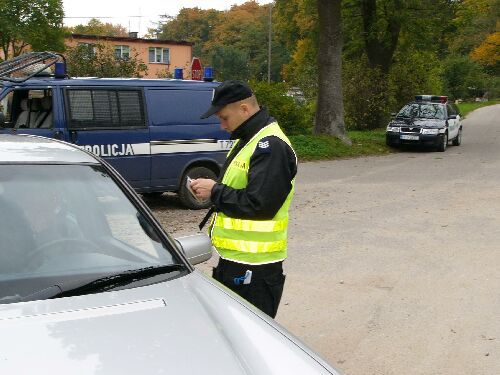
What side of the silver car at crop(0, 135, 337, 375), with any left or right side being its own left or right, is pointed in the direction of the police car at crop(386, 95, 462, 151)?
left

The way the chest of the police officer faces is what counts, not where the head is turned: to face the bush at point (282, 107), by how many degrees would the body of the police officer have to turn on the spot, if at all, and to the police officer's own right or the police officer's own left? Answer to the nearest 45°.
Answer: approximately 90° to the police officer's own right

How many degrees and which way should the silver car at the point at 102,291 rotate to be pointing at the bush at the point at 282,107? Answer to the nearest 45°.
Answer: approximately 135° to its left

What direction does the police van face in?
to the viewer's left

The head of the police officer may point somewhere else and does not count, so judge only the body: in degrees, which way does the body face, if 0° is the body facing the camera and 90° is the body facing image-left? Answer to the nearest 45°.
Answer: approximately 90°

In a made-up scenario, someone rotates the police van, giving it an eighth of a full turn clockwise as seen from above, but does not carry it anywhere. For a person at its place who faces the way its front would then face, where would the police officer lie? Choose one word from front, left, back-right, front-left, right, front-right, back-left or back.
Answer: back-left

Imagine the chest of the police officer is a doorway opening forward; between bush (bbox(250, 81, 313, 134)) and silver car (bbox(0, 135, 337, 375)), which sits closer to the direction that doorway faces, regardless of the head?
the silver car

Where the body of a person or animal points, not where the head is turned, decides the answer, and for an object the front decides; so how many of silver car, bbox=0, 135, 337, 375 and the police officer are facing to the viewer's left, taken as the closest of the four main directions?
1

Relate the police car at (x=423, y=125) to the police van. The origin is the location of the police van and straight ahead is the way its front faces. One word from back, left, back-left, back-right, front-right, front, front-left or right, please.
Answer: back-right

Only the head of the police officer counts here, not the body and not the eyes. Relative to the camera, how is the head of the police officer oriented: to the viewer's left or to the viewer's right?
to the viewer's left

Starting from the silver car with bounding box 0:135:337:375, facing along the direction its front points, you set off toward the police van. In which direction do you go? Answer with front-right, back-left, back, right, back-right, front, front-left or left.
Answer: back-left

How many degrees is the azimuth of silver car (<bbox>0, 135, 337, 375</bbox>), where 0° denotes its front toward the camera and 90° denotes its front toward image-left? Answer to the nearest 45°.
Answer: approximately 315°
